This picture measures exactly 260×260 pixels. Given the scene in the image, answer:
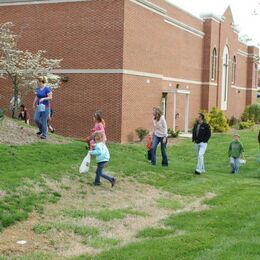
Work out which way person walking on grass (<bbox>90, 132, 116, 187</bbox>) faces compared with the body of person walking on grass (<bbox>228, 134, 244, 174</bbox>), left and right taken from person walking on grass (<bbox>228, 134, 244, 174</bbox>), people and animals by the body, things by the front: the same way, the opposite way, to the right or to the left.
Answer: to the right

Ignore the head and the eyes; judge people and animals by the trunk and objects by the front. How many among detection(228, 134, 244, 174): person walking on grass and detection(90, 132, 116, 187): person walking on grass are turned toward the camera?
1

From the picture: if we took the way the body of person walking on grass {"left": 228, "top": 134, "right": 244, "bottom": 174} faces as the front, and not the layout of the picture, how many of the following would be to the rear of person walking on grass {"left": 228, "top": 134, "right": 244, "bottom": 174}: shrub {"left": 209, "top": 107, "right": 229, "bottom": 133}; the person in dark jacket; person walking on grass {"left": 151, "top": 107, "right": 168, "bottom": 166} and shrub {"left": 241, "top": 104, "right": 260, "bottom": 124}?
2

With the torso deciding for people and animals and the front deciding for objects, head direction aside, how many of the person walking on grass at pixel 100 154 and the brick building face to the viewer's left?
1

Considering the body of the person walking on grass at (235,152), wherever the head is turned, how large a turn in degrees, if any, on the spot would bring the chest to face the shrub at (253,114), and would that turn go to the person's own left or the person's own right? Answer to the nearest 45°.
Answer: approximately 180°

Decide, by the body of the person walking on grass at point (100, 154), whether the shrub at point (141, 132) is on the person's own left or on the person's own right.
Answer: on the person's own right

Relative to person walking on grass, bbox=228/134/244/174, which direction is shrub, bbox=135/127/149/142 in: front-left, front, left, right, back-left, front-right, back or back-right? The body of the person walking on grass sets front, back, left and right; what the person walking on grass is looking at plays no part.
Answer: back-right

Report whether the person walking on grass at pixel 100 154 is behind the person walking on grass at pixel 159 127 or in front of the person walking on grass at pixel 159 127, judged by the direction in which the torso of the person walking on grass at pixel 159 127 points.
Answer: in front

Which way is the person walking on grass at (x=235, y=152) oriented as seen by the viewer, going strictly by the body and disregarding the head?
toward the camera

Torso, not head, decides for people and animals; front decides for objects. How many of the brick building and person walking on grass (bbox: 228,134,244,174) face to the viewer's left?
0

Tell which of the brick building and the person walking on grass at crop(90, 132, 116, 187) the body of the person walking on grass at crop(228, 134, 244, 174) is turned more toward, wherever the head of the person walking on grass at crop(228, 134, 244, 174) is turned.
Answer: the person walking on grass

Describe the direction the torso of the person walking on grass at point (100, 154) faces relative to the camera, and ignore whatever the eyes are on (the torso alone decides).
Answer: to the viewer's left

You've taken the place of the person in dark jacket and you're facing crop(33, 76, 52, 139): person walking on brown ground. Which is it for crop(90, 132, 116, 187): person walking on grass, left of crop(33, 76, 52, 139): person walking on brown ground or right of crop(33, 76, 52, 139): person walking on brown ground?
left

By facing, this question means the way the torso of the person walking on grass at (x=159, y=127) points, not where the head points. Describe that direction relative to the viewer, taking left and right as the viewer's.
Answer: facing the viewer and to the left of the viewer

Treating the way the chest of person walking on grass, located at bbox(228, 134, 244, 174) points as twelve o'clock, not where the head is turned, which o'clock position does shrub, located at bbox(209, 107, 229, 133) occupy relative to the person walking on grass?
The shrub is roughly at 6 o'clock from the person walking on grass.

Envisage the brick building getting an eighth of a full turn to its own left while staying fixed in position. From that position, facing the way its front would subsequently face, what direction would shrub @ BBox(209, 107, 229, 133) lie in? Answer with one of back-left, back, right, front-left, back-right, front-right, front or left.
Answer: front-left

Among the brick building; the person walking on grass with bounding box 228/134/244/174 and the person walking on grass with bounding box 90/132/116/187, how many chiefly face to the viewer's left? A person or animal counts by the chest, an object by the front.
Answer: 1
